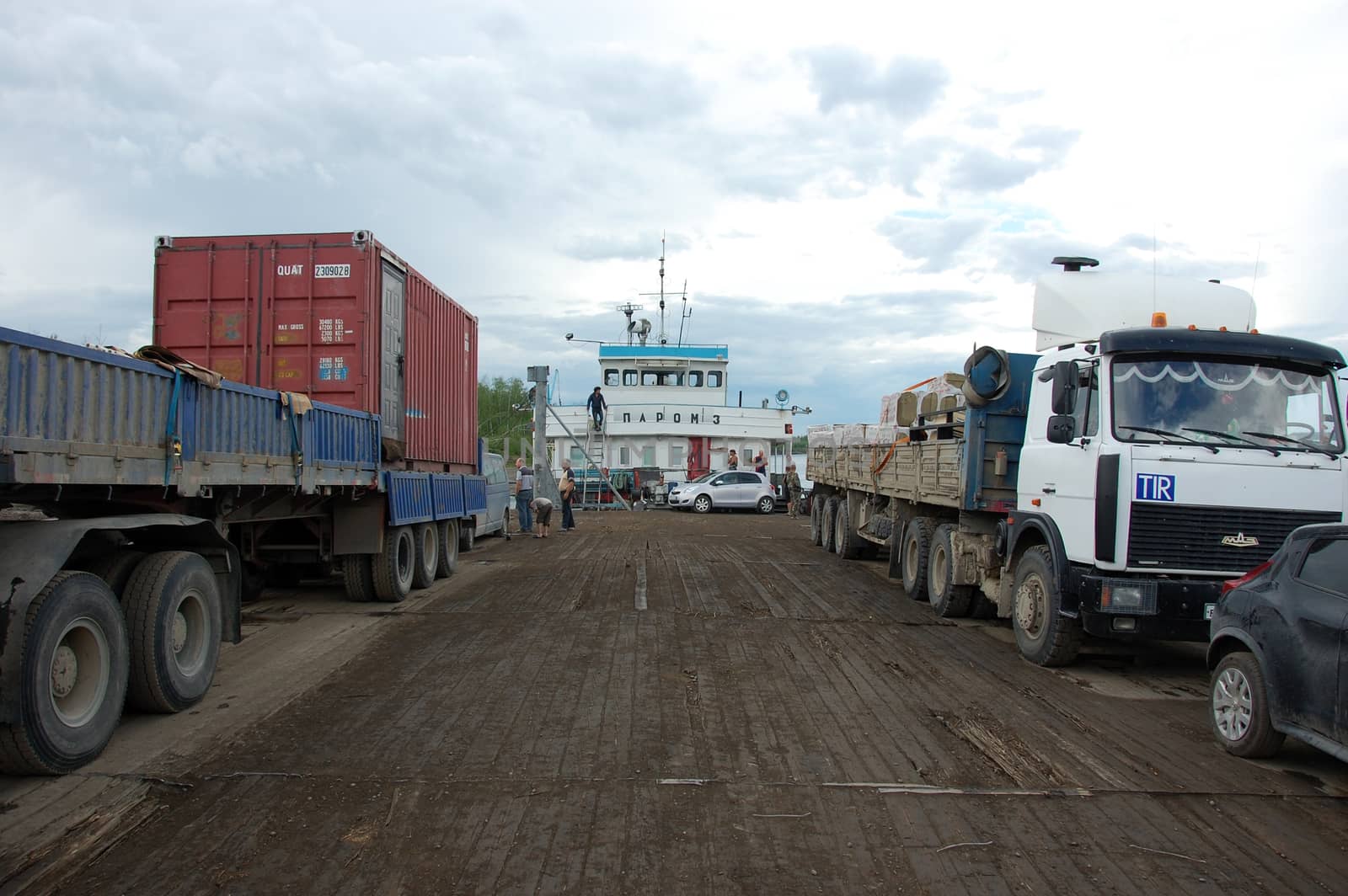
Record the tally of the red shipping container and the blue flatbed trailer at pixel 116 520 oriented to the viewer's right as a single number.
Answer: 0

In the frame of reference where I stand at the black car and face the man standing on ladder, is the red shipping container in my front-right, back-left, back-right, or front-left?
front-left

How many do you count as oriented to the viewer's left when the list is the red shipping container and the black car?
0
